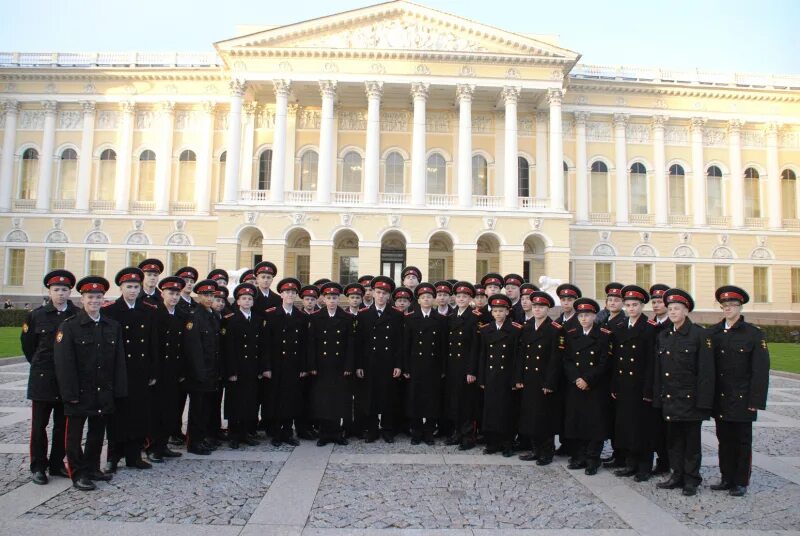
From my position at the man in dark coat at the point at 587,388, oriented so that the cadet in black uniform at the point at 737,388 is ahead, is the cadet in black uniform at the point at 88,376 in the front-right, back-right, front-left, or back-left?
back-right

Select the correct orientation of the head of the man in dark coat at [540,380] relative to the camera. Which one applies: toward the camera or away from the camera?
toward the camera

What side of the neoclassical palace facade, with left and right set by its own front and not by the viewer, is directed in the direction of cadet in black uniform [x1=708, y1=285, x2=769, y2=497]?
front

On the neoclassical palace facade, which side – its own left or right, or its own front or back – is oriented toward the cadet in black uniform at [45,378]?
front

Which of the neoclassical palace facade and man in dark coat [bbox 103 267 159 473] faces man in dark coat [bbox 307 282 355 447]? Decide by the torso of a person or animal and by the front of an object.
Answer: the neoclassical palace facade

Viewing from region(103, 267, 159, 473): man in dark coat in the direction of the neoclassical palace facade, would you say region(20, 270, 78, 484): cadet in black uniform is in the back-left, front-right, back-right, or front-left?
back-left

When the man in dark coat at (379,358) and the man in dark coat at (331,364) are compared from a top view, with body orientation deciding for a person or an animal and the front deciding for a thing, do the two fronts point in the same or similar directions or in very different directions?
same or similar directions

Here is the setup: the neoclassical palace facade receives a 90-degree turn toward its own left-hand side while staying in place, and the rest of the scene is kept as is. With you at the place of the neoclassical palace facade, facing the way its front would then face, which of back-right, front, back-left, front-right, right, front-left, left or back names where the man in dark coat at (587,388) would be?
right

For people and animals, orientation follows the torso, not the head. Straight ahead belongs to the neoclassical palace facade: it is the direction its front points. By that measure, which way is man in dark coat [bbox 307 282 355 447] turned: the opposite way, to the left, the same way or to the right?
the same way

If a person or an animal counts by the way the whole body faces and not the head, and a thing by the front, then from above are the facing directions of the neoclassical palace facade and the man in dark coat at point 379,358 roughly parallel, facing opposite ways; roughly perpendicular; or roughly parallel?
roughly parallel

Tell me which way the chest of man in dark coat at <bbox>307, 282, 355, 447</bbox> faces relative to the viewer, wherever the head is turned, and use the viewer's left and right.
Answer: facing the viewer

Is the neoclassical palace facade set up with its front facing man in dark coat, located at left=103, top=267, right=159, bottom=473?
yes

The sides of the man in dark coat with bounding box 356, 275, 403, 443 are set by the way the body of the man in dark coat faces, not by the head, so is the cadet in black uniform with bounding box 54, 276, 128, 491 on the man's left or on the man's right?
on the man's right

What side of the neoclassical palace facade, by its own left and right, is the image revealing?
front

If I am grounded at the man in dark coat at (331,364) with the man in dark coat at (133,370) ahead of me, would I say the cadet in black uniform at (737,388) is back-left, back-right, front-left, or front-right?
back-left

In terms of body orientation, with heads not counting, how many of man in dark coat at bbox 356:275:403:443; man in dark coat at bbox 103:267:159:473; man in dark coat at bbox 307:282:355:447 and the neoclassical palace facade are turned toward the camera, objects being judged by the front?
4

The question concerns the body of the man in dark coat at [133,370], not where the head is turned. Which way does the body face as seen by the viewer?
toward the camera

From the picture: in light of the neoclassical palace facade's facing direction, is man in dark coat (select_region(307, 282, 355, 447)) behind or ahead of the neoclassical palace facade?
ahead

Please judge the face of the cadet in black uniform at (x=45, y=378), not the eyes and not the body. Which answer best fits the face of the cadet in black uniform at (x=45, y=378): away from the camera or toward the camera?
toward the camera

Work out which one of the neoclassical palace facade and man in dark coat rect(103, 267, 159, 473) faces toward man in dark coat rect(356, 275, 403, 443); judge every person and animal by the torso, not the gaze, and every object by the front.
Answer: the neoclassical palace facade

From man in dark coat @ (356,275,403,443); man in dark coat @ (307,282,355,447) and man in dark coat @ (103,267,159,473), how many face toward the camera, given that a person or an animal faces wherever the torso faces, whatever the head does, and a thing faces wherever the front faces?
3
